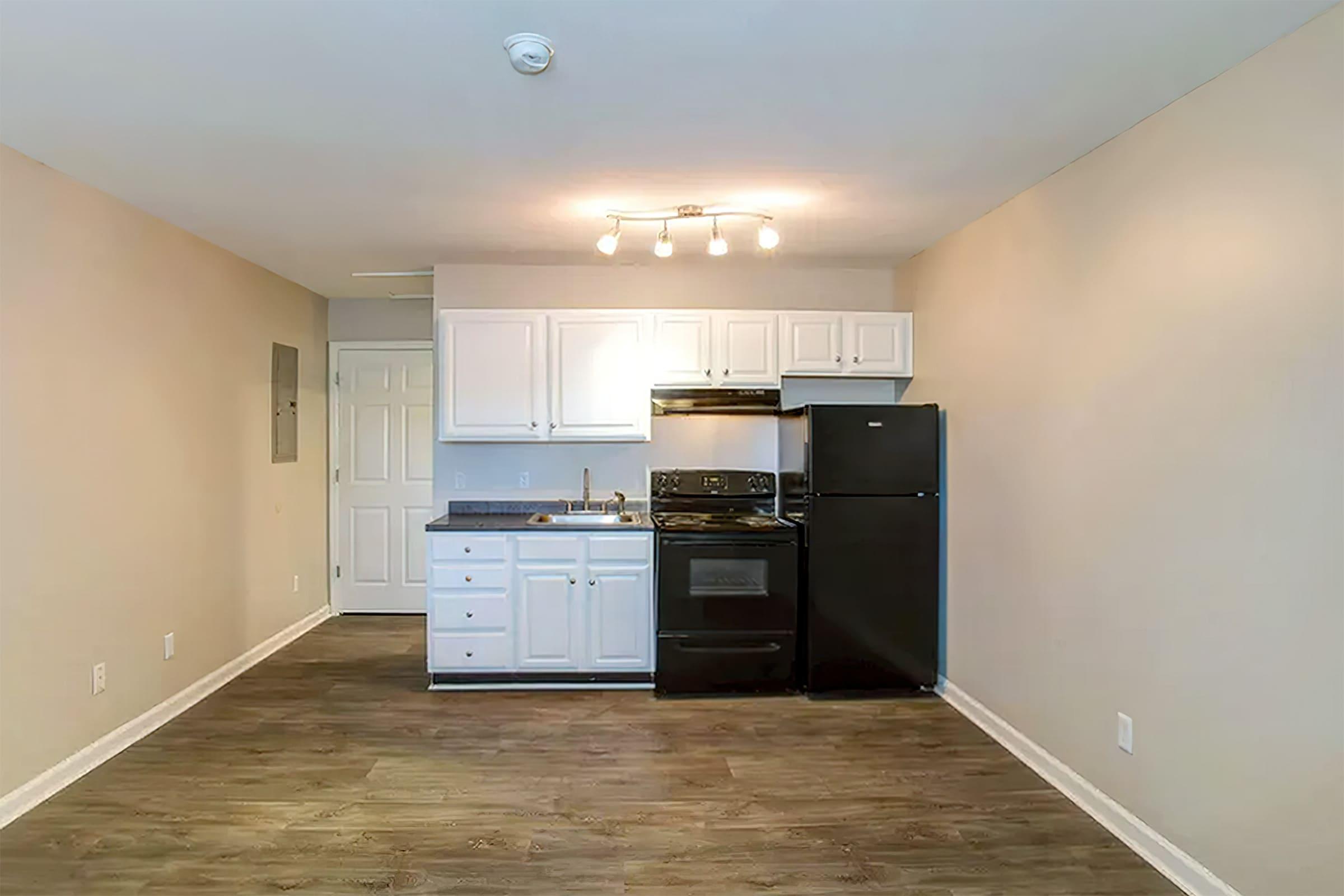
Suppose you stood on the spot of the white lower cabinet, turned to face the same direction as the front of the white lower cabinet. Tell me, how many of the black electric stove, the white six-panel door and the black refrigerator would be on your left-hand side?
2

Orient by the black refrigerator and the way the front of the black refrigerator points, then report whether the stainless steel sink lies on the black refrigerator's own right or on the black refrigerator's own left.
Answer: on the black refrigerator's own right

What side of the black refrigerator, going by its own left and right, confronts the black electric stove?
right

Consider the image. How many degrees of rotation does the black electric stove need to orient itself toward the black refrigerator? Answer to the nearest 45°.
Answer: approximately 90° to its left

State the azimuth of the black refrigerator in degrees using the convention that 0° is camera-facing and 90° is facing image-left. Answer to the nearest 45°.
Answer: approximately 0°
